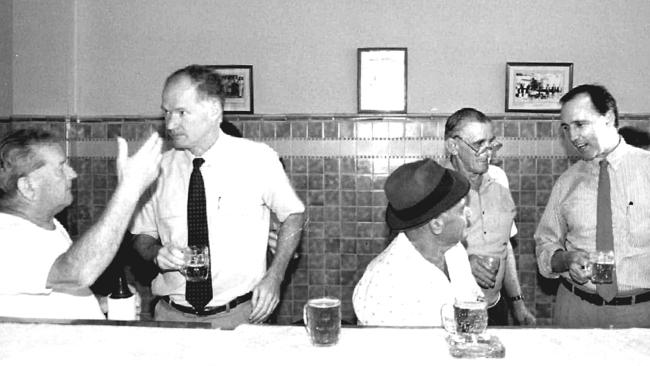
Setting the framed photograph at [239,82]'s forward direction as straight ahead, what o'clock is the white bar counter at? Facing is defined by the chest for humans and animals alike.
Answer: The white bar counter is roughly at 12 o'clock from the framed photograph.

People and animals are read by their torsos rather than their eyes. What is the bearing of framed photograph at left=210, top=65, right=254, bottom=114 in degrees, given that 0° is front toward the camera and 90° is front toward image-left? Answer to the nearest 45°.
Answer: approximately 0°

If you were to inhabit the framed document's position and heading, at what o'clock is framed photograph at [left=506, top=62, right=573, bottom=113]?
The framed photograph is roughly at 9 o'clock from the framed document.

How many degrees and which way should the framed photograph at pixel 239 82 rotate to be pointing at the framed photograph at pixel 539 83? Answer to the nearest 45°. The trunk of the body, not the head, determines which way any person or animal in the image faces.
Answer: approximately 90° to its left

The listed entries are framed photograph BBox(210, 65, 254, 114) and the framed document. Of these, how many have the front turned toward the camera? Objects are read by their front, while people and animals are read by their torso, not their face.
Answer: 2

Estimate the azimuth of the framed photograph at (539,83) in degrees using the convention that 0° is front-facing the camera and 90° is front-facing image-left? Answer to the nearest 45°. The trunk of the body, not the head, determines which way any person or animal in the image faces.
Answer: approximately 0°

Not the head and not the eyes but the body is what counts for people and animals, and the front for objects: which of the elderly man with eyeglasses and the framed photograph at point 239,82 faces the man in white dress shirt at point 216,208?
the framed photograph
